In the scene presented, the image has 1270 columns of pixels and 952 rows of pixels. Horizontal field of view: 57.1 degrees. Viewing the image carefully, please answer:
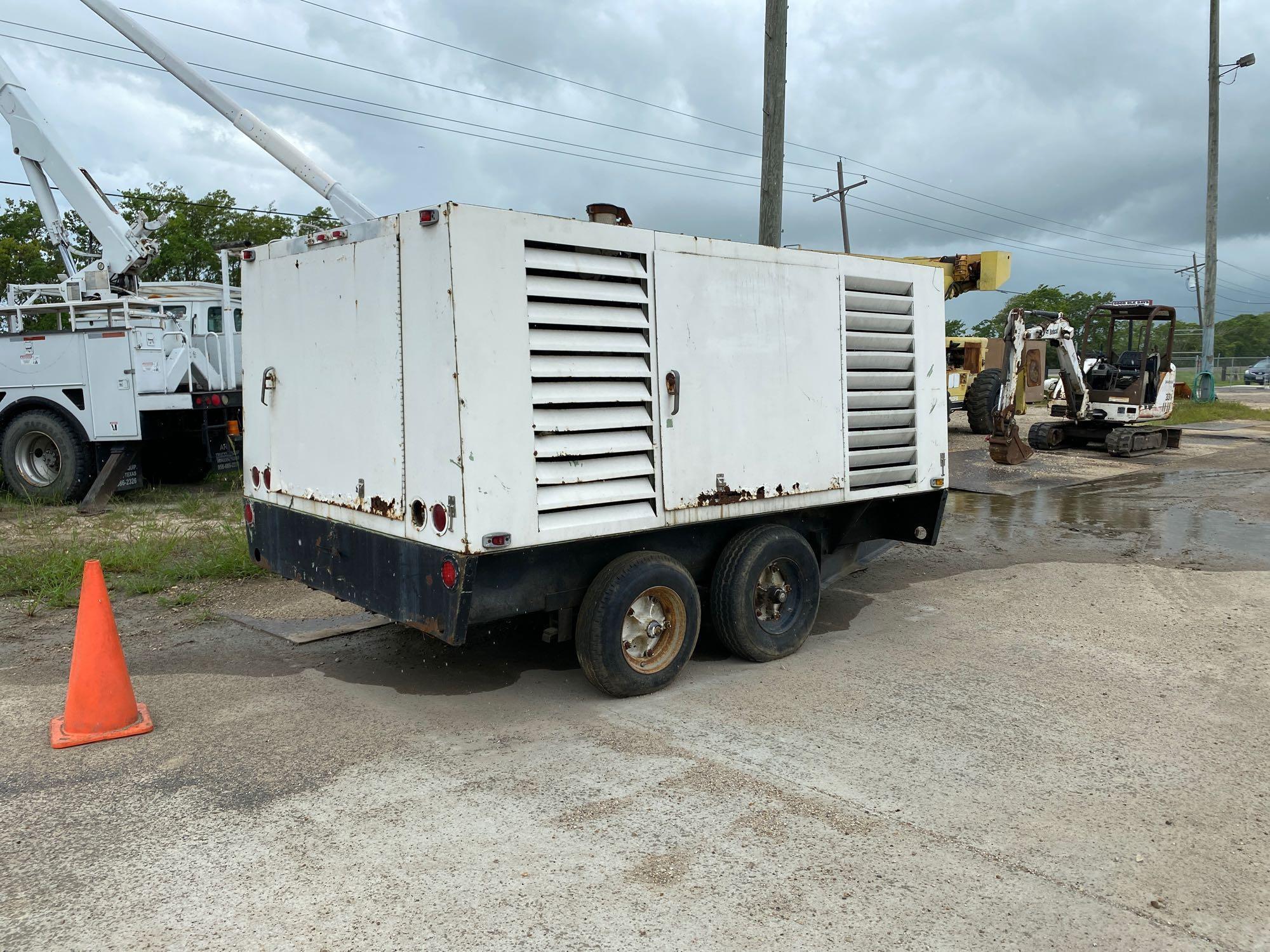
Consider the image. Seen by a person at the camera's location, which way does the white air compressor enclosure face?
facing away from the viewer and to the right of the viewer

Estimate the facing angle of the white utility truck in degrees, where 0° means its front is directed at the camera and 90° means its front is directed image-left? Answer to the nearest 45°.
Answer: approximately 135°

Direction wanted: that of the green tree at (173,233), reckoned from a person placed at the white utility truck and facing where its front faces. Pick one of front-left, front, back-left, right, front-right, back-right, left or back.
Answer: front-right

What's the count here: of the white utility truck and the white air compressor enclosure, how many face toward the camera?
0

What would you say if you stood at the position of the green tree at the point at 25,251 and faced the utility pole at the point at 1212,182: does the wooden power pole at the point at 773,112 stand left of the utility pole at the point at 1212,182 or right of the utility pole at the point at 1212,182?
right

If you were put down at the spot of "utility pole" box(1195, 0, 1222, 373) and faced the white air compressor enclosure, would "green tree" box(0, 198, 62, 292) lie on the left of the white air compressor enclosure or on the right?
right

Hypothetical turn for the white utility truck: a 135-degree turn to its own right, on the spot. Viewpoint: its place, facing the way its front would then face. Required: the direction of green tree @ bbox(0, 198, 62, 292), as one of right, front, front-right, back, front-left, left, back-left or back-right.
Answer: left

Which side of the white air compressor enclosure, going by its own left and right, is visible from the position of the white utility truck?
left

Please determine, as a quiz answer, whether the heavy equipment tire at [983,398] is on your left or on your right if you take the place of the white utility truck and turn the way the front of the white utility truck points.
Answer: on your right

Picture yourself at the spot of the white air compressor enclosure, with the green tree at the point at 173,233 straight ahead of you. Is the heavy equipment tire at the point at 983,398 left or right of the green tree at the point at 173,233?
right

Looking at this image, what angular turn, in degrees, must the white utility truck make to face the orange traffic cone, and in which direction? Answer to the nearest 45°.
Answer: approximately 135° to its left

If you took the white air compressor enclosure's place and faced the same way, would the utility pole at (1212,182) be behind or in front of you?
in front

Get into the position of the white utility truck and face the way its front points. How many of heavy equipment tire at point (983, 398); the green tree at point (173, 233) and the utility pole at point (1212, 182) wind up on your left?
0

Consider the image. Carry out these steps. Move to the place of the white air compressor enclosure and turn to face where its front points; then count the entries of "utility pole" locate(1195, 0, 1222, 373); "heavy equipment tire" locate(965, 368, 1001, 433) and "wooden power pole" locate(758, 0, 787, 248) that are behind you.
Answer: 0

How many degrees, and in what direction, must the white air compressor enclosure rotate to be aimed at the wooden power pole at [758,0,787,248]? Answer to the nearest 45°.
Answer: approximately 45° to its left
